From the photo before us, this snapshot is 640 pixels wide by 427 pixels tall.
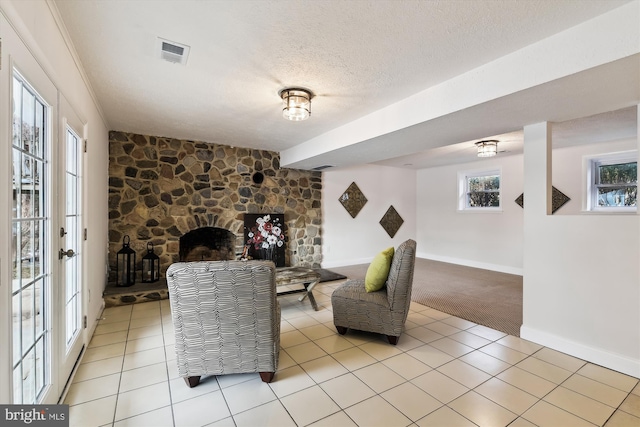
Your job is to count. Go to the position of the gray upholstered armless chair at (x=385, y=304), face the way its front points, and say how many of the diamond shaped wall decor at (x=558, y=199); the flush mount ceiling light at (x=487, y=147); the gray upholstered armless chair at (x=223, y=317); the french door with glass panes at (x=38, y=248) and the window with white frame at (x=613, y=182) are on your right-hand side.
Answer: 3

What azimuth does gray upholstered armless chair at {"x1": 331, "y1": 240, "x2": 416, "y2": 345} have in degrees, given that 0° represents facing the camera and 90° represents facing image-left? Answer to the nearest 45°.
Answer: approximately 135°

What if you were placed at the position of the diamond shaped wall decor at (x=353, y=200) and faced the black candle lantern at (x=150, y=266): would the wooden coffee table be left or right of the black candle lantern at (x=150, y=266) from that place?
left

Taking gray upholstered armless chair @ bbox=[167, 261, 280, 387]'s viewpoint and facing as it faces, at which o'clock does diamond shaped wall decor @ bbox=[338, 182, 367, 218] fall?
The diamond shaped wall decor is roughly at 1 o'clock from the gray upholstered armless chair.

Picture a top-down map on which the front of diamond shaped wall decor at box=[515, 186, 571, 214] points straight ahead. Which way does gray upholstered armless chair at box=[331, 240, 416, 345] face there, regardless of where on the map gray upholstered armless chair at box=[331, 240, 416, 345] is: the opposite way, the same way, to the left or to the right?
to the right

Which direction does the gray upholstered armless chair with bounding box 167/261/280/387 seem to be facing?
away from the camera

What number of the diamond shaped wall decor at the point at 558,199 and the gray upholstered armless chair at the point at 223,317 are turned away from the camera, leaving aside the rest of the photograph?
1

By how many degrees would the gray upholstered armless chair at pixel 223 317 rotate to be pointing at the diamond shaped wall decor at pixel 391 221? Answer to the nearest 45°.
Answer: approximately 45° to its right

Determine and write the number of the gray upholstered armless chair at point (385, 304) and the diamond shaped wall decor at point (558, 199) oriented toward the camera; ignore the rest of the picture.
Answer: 1

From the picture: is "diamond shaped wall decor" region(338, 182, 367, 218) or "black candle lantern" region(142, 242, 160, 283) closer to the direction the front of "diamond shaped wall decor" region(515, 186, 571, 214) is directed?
the black candle lantern
